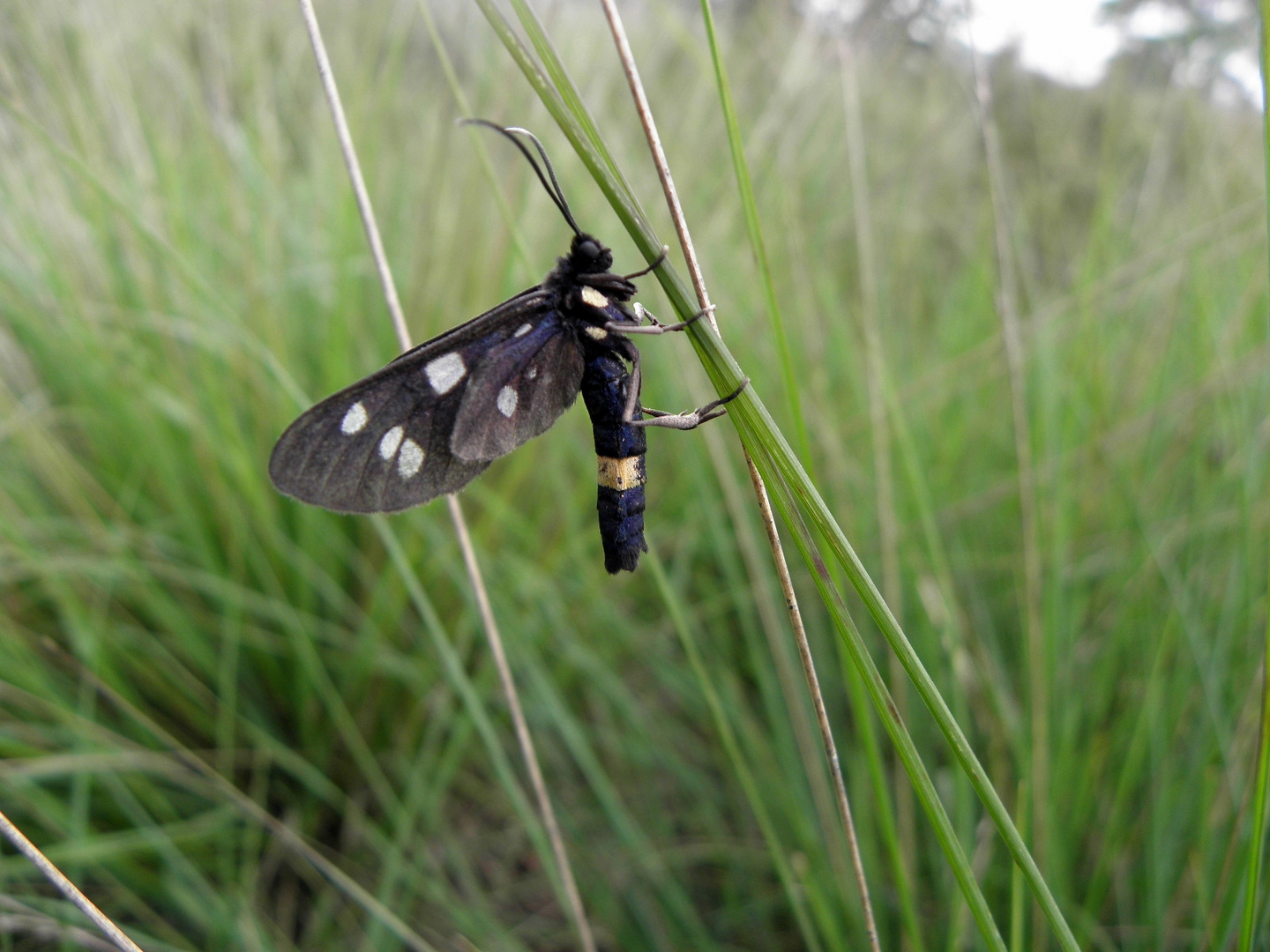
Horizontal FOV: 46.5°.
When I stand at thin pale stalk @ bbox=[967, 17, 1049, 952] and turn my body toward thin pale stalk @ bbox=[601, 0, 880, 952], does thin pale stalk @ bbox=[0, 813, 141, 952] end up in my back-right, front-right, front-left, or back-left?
front-right

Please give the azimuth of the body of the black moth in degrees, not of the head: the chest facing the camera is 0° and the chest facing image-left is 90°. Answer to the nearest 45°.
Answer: approximately 270°
